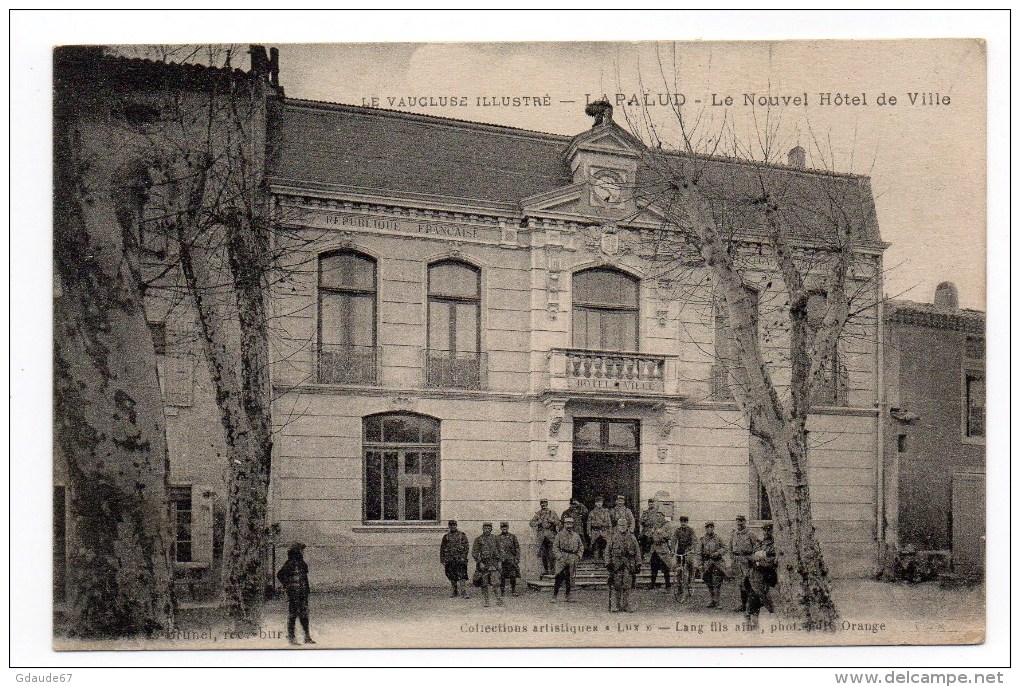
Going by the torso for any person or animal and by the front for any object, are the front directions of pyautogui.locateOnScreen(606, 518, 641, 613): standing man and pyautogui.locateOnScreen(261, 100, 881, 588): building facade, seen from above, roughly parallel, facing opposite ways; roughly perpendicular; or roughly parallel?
roughly parallel

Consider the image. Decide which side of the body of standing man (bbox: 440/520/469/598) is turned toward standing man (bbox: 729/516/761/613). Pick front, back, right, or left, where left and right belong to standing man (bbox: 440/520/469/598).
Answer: left

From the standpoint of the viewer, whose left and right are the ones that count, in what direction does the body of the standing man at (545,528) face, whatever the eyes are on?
facing the viewer

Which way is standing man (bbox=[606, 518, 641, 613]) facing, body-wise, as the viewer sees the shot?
toward the camera

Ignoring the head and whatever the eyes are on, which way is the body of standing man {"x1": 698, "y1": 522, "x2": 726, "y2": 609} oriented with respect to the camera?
toward the camera

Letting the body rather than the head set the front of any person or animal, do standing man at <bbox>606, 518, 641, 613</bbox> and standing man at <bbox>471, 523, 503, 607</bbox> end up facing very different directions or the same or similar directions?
same or similar directions

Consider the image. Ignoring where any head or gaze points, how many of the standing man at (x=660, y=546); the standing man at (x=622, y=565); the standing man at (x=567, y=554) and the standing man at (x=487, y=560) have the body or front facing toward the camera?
4

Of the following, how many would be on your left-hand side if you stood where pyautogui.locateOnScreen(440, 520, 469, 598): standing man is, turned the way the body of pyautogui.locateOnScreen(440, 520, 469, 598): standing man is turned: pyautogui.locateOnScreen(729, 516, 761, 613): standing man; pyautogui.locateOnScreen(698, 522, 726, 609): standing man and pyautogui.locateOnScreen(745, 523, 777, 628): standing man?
3

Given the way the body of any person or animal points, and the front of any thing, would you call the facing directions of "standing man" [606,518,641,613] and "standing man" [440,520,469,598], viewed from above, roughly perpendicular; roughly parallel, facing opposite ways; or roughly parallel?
roughly parallel

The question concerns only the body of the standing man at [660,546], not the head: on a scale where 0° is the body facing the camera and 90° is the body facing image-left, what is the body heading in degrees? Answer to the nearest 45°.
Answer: approximately 0°

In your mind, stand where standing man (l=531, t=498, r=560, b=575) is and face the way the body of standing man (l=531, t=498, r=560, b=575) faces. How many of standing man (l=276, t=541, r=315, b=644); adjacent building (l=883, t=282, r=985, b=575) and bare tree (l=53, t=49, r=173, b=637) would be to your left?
1

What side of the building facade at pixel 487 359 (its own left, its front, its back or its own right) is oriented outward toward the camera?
front
